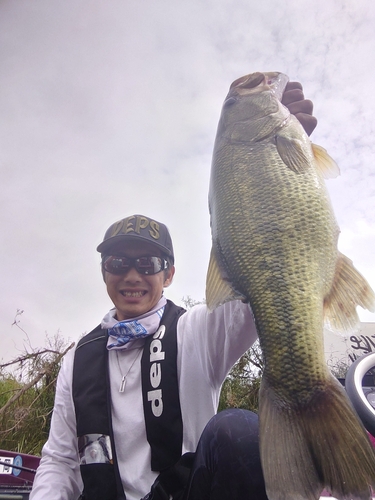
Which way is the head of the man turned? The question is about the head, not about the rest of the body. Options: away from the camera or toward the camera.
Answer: toward the camera

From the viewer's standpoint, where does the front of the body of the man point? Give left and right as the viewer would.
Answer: facing the viewer
